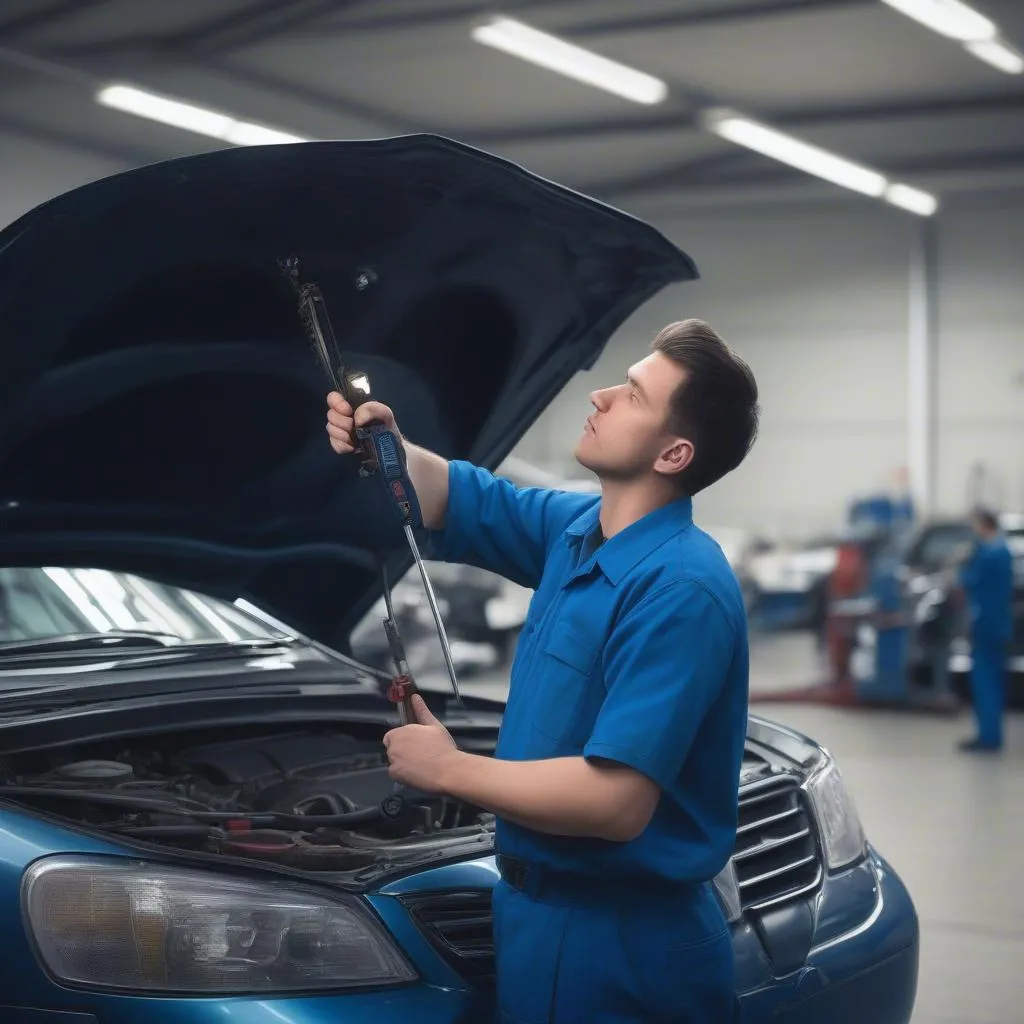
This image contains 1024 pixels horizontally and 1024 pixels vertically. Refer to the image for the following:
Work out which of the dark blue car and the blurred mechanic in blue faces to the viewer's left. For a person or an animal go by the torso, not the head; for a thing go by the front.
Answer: the blurred mechanic in blue

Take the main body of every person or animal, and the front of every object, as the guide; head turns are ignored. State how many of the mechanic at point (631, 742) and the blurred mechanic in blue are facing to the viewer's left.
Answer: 2

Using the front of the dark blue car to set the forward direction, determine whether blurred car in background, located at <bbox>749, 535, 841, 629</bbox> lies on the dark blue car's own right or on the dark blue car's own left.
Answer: on the dark blue car's own left

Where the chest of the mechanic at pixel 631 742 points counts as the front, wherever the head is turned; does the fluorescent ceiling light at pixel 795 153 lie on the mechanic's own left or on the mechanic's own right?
on the mechanic's own right

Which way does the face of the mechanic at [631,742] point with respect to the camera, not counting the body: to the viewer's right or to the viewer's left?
to the viewer's left

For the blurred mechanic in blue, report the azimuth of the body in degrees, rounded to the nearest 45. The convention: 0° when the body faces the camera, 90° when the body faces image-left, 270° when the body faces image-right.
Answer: approximately 90°

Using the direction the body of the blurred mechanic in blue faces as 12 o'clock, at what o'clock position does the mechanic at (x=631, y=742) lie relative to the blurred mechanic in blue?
The mechanic is roughly at 9 o'clock from the blurred mechanic in blue.

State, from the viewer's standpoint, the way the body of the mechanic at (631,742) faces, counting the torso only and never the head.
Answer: to the viewer's left
